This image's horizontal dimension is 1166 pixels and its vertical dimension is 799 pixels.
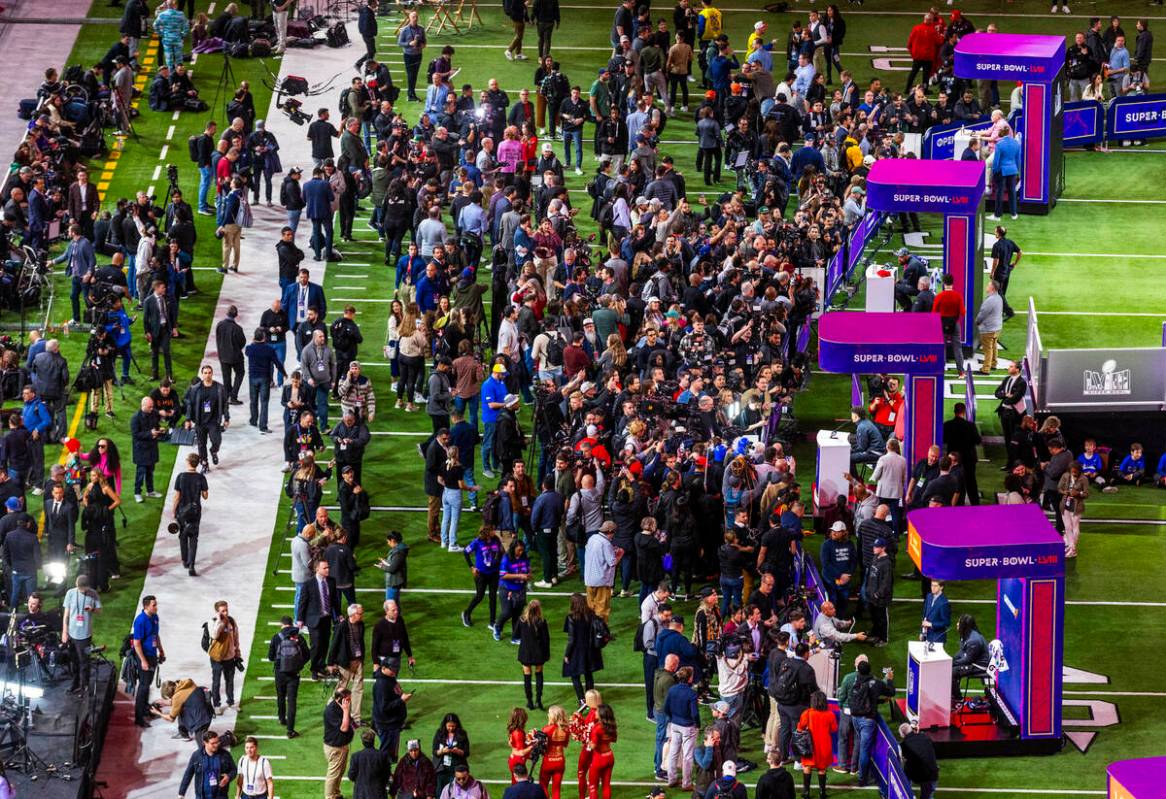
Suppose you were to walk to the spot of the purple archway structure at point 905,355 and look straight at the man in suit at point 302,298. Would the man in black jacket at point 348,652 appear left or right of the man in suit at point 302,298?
left

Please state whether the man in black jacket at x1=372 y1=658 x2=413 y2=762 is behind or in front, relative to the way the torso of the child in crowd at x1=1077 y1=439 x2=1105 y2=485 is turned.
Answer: in front

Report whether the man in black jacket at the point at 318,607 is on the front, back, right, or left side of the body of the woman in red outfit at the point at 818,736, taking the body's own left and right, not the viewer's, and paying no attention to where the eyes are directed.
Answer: left

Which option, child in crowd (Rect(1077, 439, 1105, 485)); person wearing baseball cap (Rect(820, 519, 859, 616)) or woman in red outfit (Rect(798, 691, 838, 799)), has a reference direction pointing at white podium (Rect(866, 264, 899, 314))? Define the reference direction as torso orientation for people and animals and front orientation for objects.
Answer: the woman in red outfit

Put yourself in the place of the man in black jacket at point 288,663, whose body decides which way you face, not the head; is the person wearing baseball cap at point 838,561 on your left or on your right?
on your right

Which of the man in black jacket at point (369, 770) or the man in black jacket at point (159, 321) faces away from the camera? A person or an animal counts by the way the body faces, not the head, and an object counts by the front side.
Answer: the man in black jacket at point (369, 770)

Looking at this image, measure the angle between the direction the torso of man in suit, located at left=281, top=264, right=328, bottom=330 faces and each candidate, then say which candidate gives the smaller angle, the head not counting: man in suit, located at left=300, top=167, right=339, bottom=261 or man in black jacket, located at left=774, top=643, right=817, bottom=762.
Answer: the man in black jacket

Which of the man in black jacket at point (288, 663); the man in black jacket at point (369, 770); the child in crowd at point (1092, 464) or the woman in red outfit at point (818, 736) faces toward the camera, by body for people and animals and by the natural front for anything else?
the child in crowd

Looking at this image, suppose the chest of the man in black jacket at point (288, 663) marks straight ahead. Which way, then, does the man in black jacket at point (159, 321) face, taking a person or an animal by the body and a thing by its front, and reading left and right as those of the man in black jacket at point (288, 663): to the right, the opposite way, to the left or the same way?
the opposite way

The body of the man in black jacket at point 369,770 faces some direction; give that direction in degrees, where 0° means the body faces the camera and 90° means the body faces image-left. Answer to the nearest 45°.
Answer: approximately 180°

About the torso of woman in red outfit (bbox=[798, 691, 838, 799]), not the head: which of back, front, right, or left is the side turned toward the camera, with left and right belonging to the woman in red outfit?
back

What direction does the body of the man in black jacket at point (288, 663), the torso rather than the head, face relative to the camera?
away from the camera
